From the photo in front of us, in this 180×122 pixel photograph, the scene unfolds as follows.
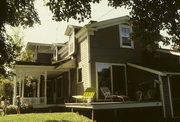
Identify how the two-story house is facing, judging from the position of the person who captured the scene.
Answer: facing the viewer and to the left of the viewer

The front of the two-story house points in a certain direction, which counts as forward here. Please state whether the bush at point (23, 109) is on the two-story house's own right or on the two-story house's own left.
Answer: on the two-story house's own right

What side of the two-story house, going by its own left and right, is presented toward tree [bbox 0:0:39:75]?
front

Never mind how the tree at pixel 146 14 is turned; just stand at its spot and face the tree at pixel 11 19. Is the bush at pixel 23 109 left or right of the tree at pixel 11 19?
right
